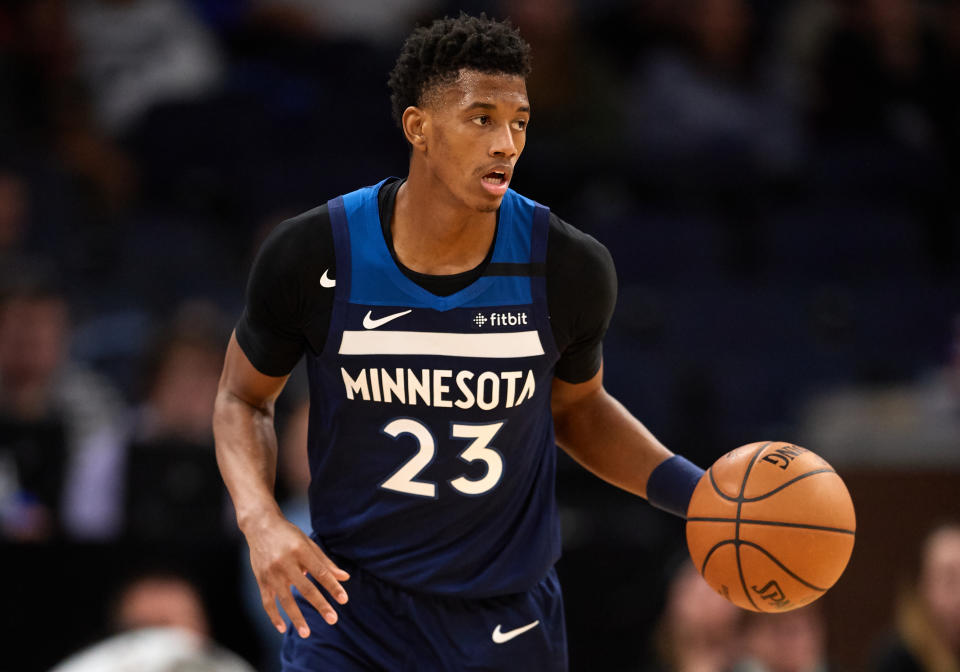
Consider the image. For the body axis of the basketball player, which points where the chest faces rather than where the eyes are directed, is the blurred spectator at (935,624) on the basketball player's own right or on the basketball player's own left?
on the basketball player's own left

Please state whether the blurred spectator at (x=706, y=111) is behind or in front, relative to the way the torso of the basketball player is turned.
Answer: behind

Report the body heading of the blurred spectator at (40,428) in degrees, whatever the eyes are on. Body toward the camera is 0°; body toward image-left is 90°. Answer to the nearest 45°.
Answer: approximately 0°

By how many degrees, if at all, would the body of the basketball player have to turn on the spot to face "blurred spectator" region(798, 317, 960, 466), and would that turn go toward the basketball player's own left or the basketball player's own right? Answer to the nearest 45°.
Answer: approximately 135° to the basketball player's own left

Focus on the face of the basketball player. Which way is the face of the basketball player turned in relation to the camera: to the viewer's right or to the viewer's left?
to the viewer's right

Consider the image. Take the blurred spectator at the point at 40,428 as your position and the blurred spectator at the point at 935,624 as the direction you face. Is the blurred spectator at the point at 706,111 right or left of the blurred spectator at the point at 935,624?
left

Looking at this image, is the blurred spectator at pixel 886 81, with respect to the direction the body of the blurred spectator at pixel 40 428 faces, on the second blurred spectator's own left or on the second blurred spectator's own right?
on the second blurred spectator's own left

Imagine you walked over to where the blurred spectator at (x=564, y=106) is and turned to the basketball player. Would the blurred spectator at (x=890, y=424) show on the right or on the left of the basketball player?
left

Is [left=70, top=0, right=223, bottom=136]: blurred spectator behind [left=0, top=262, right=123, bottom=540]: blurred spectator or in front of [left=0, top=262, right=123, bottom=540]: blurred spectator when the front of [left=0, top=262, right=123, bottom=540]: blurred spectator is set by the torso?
behind

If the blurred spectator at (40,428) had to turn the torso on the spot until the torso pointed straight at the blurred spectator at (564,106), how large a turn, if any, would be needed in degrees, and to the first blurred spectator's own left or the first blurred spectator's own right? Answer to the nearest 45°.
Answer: approximately 135° to the first blurred spectator's own left

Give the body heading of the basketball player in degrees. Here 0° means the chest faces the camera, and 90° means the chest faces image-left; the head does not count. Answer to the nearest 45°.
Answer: approximately 0°

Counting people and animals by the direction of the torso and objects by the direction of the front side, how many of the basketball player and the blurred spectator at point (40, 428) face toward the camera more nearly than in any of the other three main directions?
2
